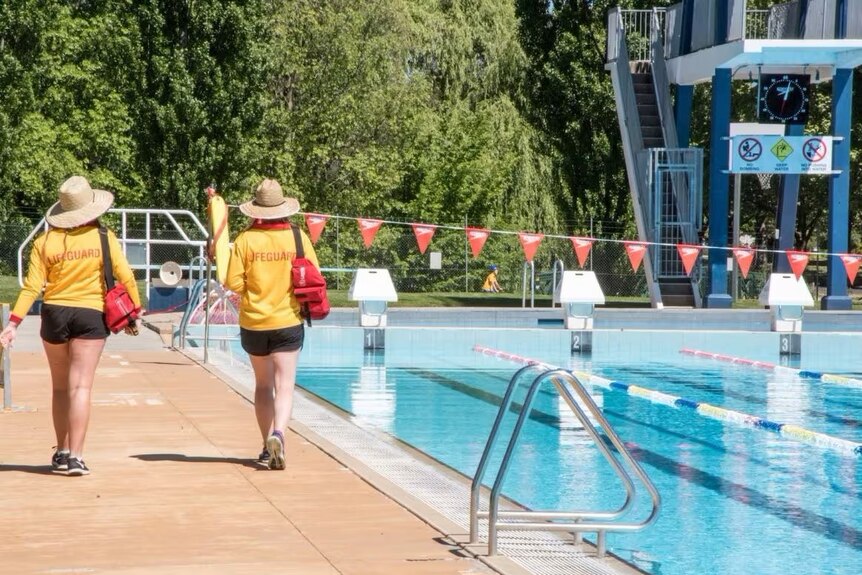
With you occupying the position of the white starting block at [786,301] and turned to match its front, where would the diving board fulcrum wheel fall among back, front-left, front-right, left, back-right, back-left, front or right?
right

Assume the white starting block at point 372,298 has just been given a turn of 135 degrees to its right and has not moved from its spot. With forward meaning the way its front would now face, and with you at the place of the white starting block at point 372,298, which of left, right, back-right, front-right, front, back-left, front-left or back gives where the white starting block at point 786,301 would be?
back-right

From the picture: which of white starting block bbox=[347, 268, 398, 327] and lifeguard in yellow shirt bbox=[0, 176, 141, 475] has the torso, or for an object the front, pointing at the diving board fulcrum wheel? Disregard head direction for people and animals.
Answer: the lifeguard in yellow shirt

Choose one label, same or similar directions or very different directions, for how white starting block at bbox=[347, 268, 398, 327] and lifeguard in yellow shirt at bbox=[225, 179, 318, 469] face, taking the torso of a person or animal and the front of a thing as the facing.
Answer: very different directions

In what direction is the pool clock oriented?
toward the camera

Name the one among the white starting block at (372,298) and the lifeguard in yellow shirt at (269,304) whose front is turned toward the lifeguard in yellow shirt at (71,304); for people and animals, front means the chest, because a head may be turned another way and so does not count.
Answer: the white starting block

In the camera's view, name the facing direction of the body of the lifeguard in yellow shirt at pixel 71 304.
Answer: away from the camera

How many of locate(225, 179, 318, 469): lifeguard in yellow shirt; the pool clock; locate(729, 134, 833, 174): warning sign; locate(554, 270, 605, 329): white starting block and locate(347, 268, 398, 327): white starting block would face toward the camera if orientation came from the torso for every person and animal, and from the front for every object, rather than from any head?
4

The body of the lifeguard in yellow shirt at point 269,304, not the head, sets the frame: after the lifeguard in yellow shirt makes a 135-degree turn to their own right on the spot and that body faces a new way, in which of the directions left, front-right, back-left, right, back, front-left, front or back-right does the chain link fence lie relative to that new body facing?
back-left

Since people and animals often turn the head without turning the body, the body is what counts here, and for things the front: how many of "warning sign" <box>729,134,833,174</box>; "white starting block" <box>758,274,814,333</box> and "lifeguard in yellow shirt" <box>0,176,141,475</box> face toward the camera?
2

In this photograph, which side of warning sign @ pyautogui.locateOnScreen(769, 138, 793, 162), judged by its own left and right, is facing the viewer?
front

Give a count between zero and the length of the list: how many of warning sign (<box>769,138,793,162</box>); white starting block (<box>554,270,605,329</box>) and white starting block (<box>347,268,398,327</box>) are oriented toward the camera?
3

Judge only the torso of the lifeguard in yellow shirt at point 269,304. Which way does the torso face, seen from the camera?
away from the camera

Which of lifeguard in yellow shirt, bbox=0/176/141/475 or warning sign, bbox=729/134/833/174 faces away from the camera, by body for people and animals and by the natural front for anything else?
the lifeguard in yellow shirt

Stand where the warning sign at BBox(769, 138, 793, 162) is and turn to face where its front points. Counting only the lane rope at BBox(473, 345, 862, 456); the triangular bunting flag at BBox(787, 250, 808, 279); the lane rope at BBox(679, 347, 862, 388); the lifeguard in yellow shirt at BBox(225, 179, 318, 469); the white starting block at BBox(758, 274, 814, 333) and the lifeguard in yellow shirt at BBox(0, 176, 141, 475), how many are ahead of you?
6
